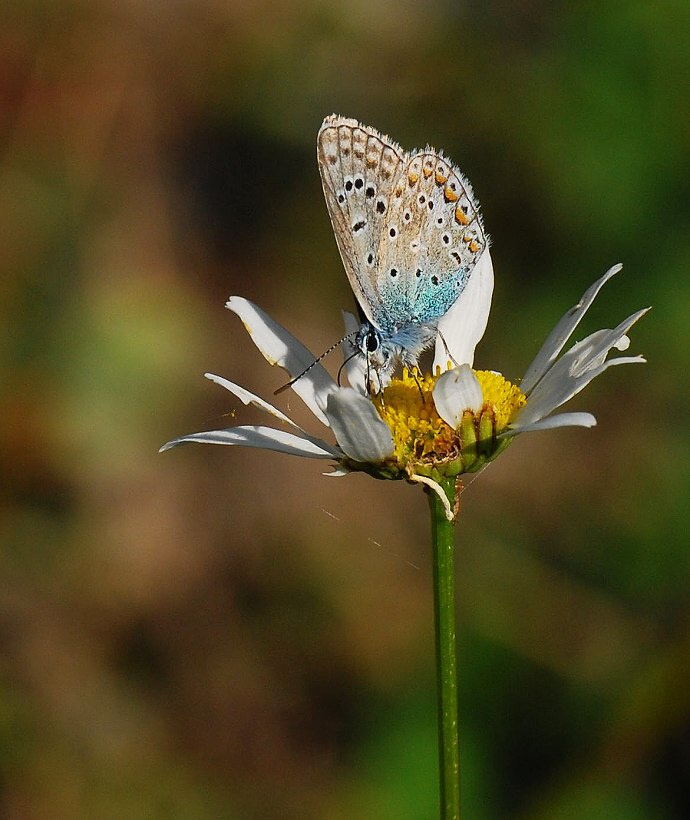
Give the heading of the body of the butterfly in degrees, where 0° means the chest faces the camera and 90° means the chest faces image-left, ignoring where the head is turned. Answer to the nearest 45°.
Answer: approximately 90°
